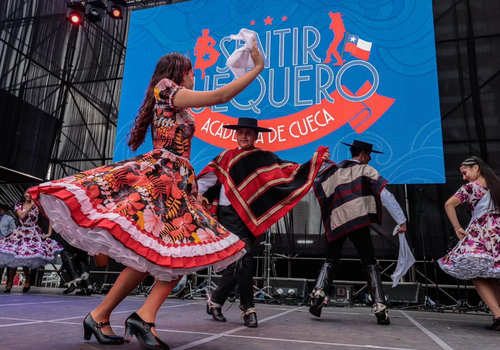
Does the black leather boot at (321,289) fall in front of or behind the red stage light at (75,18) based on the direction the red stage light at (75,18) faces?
in front

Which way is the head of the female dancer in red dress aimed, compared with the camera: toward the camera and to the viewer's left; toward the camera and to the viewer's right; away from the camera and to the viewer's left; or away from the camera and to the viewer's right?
away from the camera and to the viewer's right

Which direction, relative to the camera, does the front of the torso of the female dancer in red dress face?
to the viewer's right

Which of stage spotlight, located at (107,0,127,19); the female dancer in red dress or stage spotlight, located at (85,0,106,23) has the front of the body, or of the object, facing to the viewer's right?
the female dancer in red dress

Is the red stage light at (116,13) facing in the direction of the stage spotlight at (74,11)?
no

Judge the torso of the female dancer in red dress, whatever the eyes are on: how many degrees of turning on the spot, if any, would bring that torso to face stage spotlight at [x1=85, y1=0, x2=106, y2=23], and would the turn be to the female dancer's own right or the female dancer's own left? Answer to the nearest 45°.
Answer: approximately 90° to the female dancer's own left

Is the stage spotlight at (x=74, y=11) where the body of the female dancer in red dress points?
no

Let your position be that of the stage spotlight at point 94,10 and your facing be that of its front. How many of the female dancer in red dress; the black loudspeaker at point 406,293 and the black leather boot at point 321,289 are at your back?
0

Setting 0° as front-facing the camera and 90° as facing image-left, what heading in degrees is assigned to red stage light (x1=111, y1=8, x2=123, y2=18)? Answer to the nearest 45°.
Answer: approximately 0°

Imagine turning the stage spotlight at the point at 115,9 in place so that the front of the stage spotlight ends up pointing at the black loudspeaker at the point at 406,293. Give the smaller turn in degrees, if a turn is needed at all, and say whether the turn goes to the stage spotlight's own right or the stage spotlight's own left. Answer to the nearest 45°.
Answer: approximately 45° to the stage spotlight's own left

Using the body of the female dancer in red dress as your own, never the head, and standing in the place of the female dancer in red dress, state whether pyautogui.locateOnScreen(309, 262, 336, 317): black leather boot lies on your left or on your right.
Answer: on your left

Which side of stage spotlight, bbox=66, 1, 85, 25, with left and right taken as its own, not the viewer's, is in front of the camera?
front

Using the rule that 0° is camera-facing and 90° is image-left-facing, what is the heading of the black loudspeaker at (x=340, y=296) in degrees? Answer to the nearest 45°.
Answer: approximately 0°
